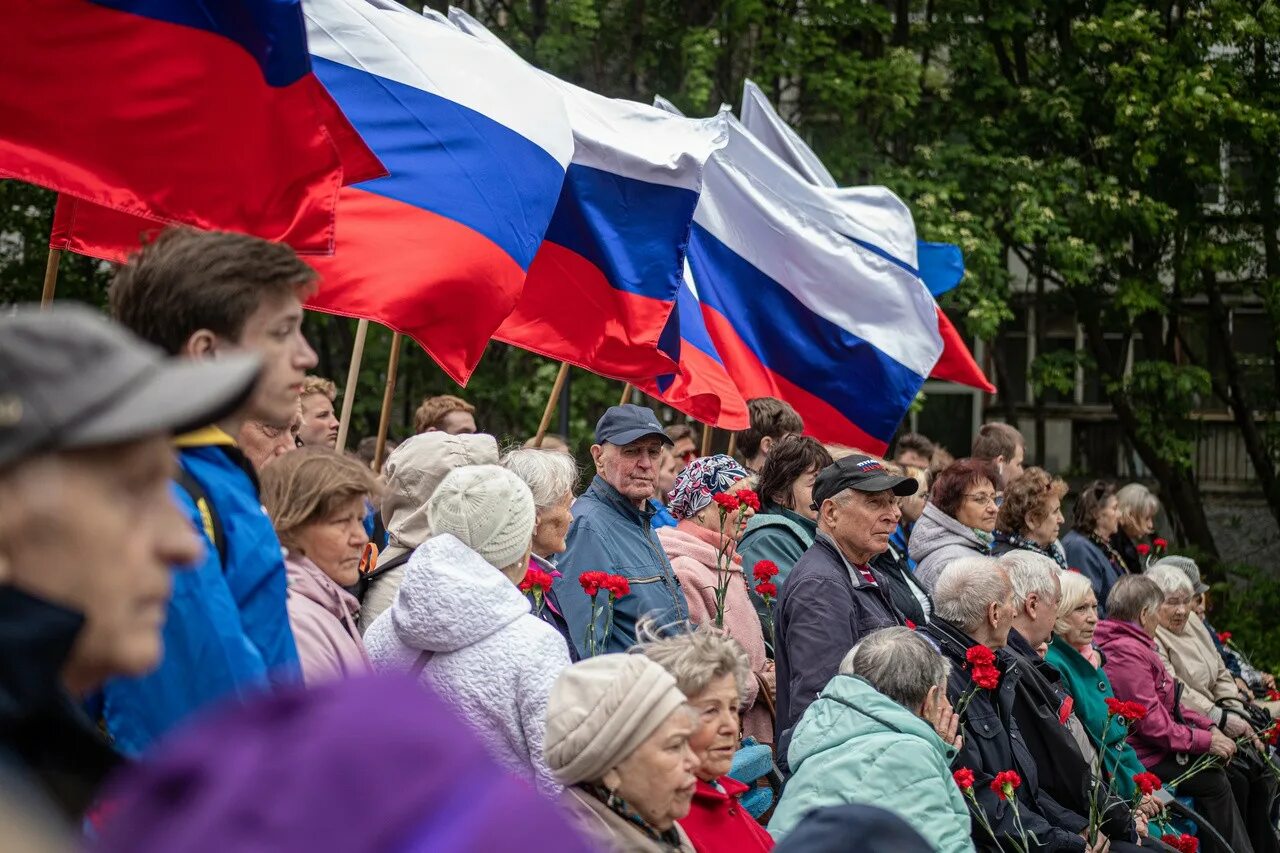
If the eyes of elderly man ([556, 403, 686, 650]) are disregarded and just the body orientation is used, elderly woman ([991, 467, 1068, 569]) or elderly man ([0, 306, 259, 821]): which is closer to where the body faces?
the elderly man

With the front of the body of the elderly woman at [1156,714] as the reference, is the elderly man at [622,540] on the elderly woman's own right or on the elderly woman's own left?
on the elderly woman's own right

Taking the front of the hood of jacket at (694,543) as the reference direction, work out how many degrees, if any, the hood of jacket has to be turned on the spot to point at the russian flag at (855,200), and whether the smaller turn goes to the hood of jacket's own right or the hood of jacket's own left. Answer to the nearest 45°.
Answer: approximately 90° to the hood of jacket's own left
